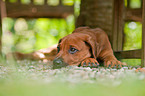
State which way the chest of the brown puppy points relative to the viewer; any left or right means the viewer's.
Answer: facing the viewer and to the left of the viewer
